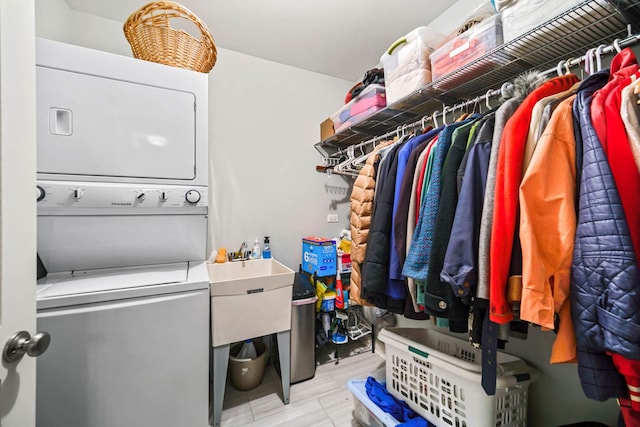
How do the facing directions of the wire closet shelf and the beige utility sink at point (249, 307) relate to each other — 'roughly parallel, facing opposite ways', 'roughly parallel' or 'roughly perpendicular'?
roughly perpendicular

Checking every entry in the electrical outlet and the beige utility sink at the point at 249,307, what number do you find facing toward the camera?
2

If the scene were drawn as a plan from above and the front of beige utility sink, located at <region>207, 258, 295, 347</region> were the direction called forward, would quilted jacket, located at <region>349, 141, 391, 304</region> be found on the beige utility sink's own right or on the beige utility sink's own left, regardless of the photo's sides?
on the beige utility sink's own left

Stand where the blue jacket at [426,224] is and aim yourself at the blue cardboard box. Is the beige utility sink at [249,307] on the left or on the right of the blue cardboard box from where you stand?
left

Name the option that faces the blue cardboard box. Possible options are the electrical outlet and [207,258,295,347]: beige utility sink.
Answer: the electrical outlet

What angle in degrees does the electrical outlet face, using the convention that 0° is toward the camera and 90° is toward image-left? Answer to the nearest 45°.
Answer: approximately 0°

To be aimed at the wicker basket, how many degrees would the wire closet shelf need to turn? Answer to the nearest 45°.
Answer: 0° — it already faces it

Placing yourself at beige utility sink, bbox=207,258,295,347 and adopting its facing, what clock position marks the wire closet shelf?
The wire closet shelf is roughly at 10 o'clock from the beige utility sink.

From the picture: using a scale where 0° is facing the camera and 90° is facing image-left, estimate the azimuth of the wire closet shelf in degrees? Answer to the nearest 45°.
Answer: approximately 45°

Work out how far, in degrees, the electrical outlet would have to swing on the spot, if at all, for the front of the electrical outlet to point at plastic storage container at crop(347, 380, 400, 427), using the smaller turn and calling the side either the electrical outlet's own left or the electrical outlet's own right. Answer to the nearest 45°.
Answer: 0° — it already faces it

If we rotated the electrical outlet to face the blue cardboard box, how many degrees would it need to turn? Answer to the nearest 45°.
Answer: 0° — it already faces it
